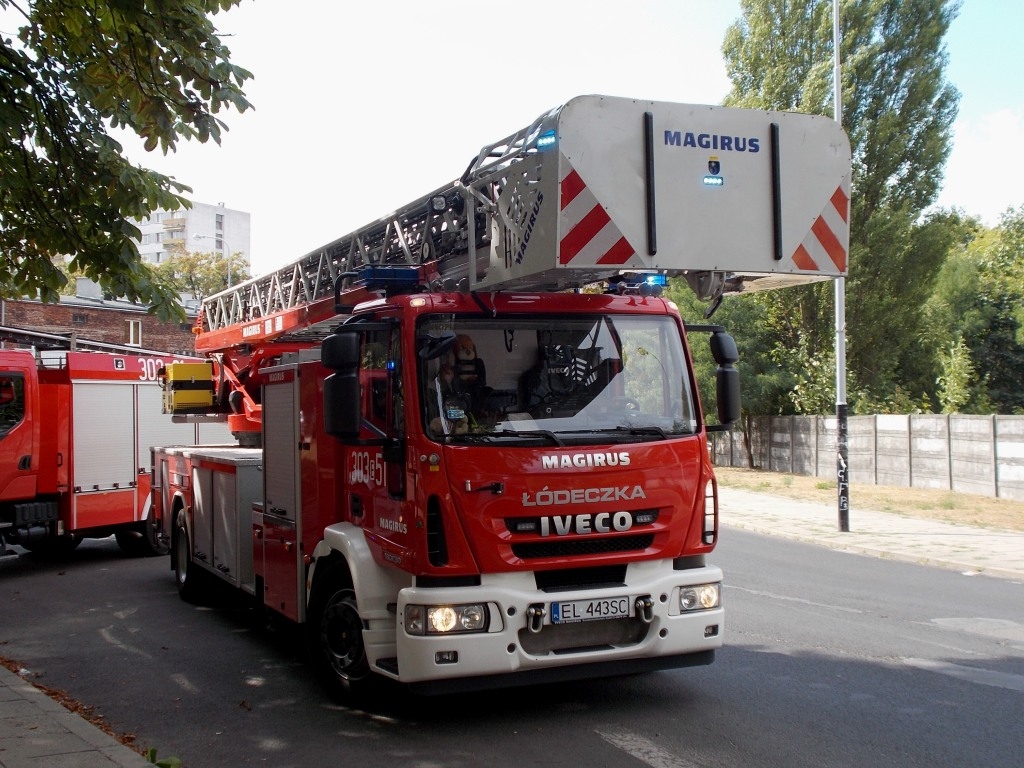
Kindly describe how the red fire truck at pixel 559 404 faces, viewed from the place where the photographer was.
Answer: facing the viewer and to the right of the viewer

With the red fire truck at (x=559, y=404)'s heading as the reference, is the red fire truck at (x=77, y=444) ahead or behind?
behind

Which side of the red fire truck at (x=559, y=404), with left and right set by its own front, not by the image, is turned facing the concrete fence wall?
left
